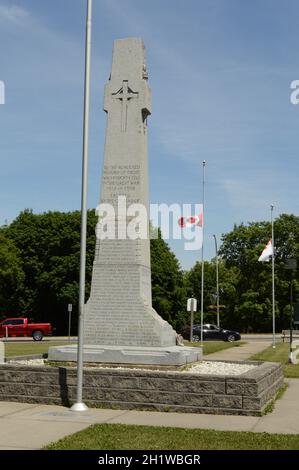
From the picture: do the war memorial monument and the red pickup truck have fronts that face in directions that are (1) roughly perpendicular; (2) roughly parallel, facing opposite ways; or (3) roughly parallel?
roughly perpendicular

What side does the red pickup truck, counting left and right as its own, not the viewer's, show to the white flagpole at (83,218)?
left

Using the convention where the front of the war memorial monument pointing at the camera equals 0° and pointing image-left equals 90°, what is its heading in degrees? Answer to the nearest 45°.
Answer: approximately 0°

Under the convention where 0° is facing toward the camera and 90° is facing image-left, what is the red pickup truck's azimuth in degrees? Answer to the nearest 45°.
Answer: approximately 90°

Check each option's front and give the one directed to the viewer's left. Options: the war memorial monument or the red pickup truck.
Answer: the red pickup truck

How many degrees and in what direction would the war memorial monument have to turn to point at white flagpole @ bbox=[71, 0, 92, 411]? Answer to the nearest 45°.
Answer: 0° — it already faces it

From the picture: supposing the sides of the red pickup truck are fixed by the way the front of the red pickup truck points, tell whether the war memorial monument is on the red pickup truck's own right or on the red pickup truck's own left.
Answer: on the red pickup truck's own left

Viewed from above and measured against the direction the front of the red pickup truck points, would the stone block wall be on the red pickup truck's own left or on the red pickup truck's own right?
on the red pickup truck's own left

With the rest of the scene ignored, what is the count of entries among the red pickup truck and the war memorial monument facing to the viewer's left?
1
